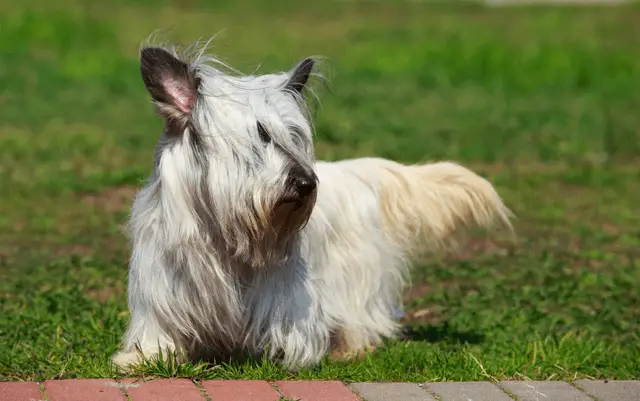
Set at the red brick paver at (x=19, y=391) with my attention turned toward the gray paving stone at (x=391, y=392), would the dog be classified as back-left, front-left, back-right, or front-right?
front-left

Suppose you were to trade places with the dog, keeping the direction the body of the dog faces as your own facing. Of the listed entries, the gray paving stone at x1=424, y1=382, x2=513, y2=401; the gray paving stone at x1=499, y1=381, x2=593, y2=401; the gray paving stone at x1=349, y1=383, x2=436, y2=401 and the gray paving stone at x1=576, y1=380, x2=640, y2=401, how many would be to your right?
0

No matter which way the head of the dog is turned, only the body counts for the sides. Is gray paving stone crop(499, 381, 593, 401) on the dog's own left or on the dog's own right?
on the dog's own left

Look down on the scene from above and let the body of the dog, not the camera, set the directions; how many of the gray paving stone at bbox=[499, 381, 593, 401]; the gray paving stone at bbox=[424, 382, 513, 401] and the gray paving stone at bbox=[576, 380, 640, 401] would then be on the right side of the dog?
0

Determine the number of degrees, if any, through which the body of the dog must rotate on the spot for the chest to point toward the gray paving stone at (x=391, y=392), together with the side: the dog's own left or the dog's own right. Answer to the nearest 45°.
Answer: approximately 90° to the dog's own left

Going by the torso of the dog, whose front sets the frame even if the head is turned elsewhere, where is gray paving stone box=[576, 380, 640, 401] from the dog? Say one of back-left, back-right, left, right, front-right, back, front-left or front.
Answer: back-left

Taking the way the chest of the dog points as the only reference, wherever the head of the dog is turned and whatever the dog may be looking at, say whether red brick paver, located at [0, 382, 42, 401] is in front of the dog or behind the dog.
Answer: in front

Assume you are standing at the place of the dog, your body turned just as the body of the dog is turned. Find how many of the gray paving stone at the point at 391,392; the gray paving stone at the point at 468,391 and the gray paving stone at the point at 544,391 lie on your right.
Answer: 0

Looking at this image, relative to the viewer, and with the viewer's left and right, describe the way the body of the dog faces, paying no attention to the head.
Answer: facing the viewer and to the left of the viewer

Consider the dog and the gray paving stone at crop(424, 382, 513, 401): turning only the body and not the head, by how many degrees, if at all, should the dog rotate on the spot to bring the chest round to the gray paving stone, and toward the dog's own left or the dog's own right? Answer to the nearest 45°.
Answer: approximately 135° to the dog's own left

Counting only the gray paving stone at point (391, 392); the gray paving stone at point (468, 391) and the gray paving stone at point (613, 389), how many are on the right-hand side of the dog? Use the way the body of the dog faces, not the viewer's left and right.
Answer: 0
